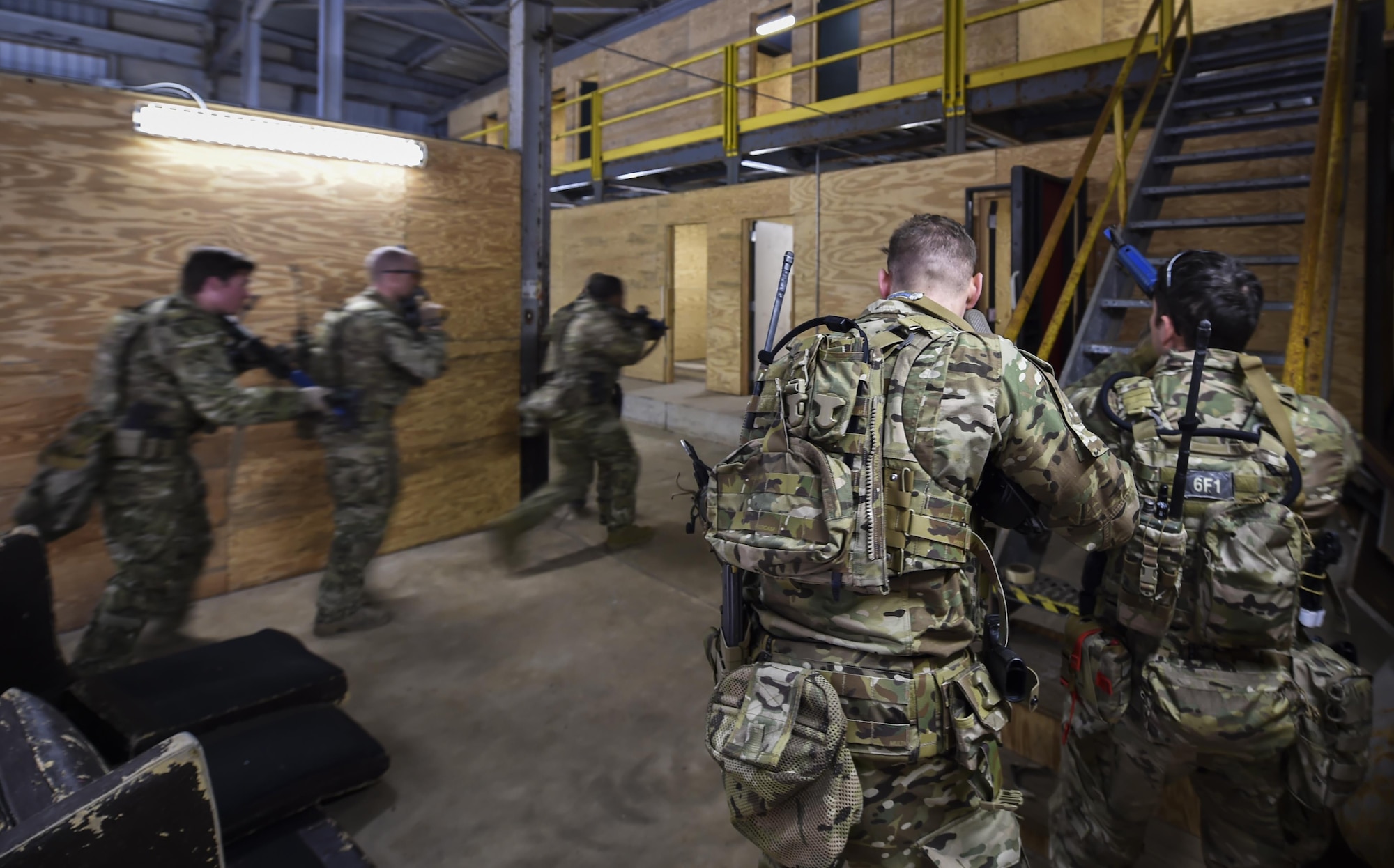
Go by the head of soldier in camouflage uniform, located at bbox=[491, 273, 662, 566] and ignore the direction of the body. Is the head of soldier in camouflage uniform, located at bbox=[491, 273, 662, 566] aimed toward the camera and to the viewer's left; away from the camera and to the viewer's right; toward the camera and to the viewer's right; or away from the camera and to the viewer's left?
away from the camera and to the viewer's right

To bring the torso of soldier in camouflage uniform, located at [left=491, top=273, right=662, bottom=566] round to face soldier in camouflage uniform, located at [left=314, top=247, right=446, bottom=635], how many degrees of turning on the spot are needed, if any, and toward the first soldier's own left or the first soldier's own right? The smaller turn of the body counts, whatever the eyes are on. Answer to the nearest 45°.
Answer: approximately 180°

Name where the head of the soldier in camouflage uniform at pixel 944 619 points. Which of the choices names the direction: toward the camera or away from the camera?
away from the camera

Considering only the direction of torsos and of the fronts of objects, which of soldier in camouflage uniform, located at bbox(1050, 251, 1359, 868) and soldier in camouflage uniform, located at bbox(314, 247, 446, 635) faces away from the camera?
soldier in camouflage uniform, located at bbox(1050, 251, 1359, 868)

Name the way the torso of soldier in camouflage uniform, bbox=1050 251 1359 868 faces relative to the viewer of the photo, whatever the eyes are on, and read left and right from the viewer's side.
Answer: facing away from the viewer

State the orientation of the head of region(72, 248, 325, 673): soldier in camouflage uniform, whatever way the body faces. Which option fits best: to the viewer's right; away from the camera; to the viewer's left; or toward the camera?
to the viewer's right

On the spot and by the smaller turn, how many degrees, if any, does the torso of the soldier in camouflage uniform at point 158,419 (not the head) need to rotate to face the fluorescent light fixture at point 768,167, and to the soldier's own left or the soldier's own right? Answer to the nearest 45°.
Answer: approximately 45° to the soldier's own left

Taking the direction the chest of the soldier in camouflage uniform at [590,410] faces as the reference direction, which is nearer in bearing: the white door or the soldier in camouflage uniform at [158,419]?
the white door

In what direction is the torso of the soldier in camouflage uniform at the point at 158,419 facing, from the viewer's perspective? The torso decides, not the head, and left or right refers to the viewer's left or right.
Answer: facing to the right of the viewer

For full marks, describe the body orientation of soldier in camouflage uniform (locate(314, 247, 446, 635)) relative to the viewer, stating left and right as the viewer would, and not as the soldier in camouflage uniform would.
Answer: facing to the right of the viewer

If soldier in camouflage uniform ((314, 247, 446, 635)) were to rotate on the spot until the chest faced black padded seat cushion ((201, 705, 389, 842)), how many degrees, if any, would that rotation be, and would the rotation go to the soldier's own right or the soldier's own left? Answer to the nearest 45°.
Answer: approximately 90° to the soldier's own right

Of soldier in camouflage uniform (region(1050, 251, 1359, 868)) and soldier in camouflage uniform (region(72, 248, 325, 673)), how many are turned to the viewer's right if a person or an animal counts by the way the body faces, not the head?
1
